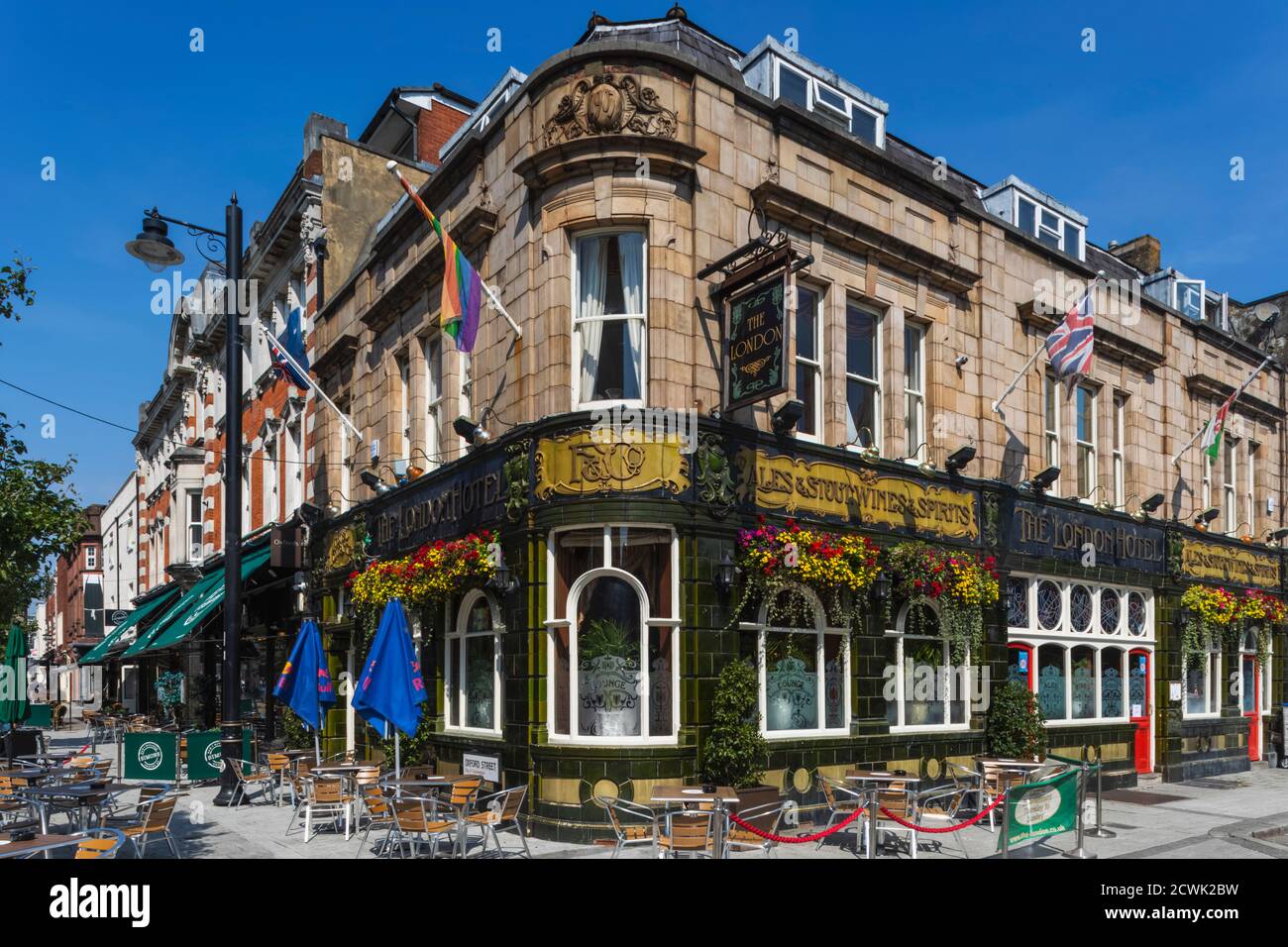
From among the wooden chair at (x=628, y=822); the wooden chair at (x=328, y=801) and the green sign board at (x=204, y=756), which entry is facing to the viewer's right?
the wooden chair at (x=628, y=822)

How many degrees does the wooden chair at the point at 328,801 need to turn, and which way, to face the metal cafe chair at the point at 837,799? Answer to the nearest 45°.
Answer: approximately 90° to its right

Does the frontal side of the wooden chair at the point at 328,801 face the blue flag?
yes

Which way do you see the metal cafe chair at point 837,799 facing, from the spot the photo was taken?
facing to the right of the viewer

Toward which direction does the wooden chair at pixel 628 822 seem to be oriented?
to the viewer's right

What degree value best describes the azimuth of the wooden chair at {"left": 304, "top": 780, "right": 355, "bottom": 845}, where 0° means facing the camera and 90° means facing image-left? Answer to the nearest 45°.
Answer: approximately 180°

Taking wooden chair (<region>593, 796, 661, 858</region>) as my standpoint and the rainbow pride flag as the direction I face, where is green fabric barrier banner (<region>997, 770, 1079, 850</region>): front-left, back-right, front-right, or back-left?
back-right

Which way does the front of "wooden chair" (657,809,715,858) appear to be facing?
away from the camera
